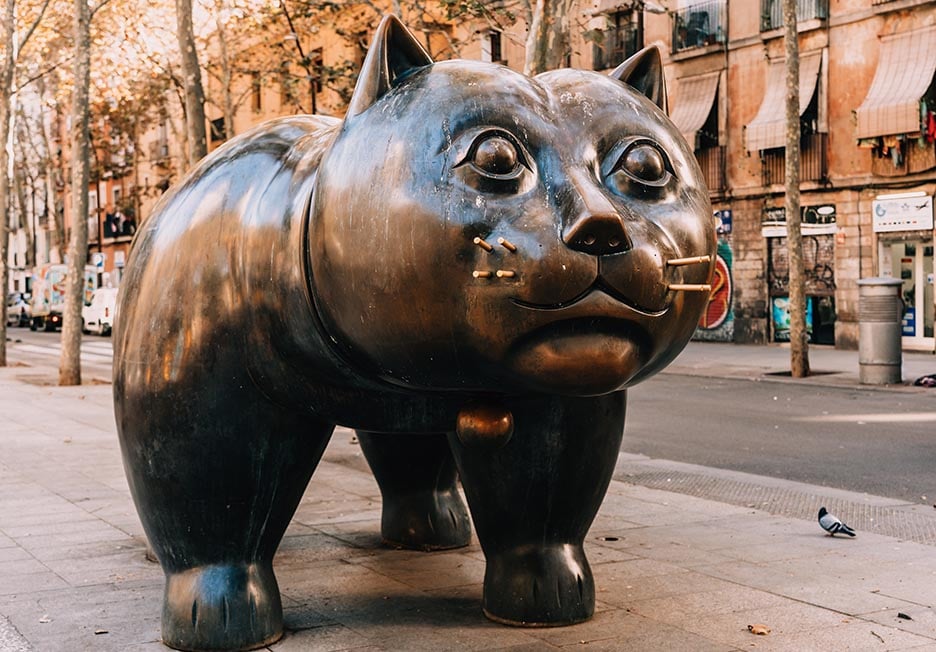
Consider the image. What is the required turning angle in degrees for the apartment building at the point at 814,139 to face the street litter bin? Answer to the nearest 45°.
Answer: approximately 45° to its left

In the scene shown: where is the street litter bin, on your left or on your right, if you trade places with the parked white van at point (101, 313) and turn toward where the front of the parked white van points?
on your left

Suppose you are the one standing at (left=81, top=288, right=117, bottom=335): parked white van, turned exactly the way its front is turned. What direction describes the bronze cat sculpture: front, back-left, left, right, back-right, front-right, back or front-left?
front-left

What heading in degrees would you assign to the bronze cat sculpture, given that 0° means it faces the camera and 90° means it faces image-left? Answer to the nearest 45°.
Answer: approximately 315°

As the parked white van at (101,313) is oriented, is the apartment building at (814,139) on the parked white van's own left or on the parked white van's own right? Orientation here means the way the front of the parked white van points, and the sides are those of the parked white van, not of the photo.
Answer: on the parked white van's own left

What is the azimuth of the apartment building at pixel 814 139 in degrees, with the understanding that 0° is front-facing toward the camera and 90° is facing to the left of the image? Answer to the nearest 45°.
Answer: approximately 45°

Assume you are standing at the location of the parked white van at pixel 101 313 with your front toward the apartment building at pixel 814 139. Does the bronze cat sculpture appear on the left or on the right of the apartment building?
right
